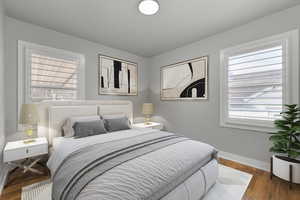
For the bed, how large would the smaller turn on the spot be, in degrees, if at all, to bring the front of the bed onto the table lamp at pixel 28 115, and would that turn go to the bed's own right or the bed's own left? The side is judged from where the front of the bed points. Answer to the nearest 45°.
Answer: approximately 180°

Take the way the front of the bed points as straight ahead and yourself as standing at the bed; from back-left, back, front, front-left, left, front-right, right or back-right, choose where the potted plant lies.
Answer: front-left

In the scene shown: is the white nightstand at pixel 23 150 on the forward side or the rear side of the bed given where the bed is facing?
on the rear side

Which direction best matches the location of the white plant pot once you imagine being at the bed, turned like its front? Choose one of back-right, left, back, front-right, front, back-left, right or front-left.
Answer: front-left

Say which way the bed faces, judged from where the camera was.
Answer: facing the viewer and to the right of the viewer
